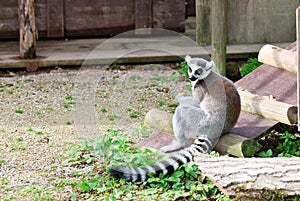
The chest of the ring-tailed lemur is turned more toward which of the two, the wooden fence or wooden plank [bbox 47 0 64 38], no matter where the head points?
the wooden plank

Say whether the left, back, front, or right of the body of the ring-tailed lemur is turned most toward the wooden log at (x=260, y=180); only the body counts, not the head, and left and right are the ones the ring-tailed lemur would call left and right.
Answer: left

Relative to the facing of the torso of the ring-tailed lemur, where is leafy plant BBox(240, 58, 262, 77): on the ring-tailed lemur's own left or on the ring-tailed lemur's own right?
on the ring-tailed lemur's own right

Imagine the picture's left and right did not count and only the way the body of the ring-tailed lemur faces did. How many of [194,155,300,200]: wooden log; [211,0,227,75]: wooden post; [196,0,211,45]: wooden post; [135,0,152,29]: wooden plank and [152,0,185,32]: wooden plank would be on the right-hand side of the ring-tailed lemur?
4

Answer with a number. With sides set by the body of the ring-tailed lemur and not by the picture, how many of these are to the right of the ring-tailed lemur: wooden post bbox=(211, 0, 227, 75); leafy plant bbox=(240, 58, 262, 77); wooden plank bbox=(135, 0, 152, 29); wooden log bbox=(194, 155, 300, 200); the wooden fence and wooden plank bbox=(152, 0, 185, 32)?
5

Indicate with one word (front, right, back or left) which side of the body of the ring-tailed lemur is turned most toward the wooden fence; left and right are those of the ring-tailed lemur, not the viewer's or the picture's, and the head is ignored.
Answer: right
